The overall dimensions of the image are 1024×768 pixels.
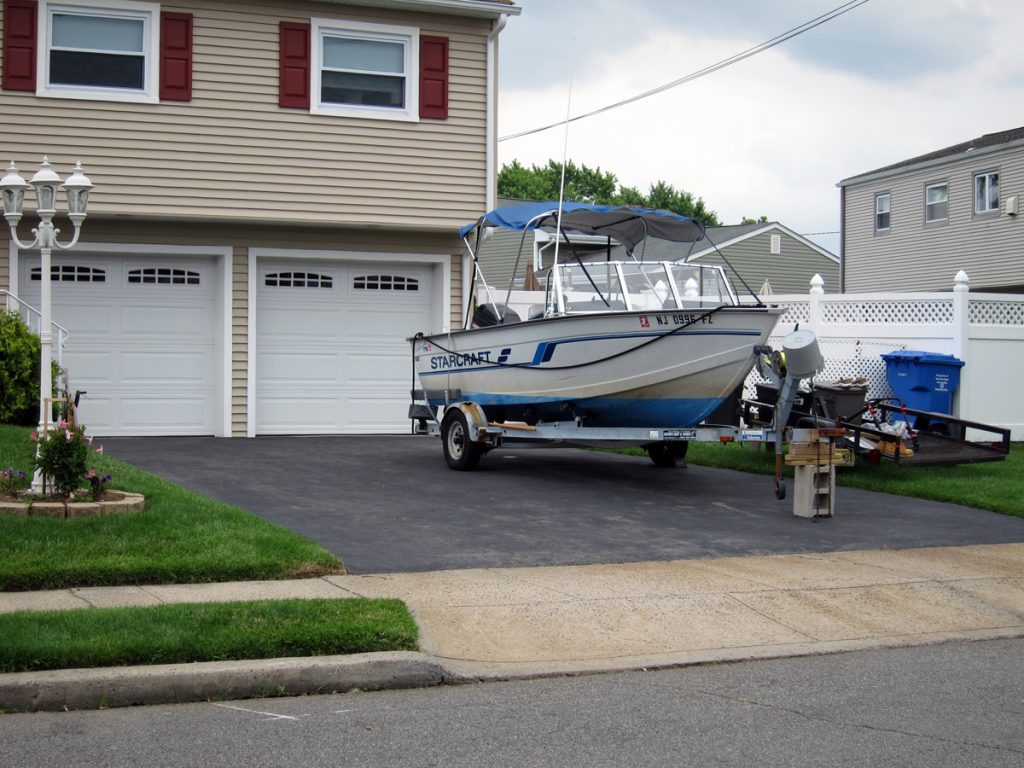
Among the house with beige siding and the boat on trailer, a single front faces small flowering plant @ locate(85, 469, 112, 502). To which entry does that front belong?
the house with beige siding

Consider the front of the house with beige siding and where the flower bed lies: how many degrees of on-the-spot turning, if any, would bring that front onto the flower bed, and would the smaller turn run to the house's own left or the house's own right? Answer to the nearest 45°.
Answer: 0° — it already faces it

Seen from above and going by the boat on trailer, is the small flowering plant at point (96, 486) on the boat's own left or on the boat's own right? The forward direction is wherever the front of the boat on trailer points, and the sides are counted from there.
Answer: on the boat's own right

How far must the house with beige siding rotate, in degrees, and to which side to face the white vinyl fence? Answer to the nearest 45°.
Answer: approximately 90° to its left

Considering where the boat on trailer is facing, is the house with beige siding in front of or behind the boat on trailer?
behind

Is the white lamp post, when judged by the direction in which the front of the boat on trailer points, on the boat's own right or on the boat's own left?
on the boat's own right

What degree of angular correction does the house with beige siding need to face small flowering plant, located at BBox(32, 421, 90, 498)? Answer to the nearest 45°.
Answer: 0° — it already faces it

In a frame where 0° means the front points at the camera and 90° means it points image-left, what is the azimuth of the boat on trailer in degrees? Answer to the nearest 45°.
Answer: approximately 315°
